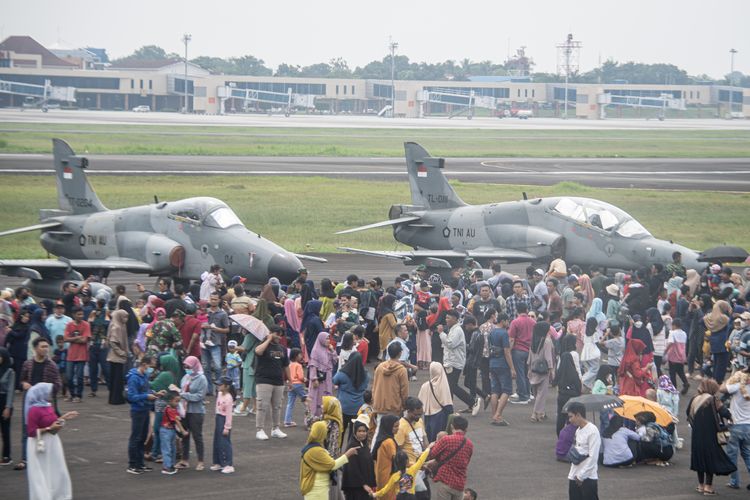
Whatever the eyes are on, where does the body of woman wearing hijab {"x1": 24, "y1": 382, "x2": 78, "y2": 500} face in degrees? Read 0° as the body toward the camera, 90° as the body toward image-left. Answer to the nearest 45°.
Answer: approximately 270°

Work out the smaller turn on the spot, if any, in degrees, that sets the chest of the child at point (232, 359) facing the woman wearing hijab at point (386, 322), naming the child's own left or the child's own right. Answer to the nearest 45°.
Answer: approximately 135° to the child's own left

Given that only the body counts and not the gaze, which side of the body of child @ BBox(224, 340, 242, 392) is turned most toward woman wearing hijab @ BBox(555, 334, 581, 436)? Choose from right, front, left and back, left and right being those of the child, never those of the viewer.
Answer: left

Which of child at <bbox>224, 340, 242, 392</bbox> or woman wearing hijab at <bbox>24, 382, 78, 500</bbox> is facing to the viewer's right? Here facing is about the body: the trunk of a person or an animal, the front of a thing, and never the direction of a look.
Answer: the woman wearing hijab

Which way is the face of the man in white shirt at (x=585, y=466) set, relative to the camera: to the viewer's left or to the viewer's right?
to the viewer's left

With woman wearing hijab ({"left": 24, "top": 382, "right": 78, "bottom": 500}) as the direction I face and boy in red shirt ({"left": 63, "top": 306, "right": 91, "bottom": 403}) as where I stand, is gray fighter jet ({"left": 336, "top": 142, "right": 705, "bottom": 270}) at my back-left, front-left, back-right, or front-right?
back-left

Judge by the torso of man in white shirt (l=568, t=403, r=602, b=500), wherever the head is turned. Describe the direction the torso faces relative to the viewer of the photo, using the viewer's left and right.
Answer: facing the viewer and to the left of the viewer

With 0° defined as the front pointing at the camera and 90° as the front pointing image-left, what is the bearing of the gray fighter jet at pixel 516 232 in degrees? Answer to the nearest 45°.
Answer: approximately 315°

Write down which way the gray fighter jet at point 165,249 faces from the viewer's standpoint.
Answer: facing the viewer and to the right of the viewer

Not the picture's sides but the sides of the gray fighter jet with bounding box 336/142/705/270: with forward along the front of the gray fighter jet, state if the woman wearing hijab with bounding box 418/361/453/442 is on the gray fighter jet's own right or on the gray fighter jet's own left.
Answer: on the gray fighter jet's own right

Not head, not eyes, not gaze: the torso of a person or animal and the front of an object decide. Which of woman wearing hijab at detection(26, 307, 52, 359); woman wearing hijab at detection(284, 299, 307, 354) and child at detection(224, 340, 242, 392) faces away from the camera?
woman wearing hijab at detection(284, 299, 307, 354)

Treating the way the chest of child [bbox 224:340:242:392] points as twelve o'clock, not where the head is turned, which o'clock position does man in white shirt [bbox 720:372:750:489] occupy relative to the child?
The man in white shirt is roughly at 10 o'clock from the child.

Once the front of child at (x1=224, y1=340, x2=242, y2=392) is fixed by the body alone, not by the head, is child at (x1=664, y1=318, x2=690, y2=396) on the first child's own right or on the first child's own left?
on the first child's own left

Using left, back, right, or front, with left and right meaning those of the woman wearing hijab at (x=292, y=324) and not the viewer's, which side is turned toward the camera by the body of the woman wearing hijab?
back
